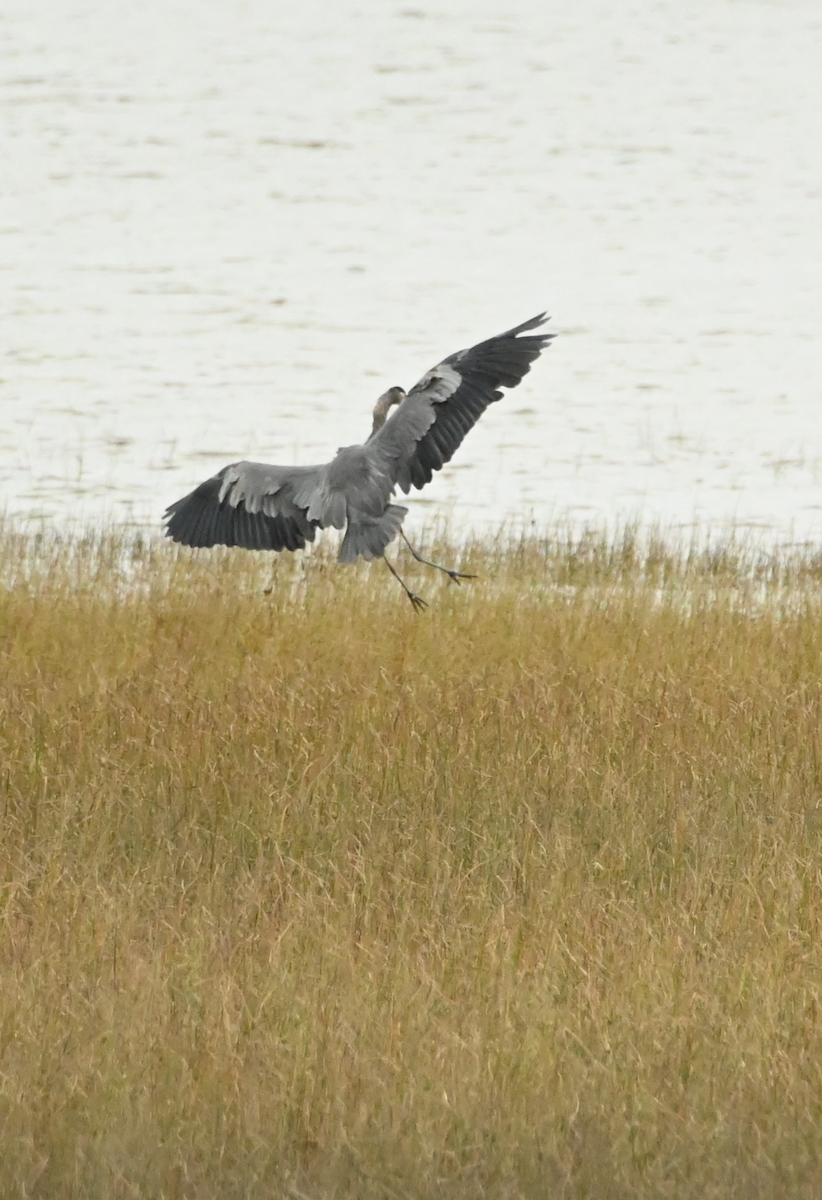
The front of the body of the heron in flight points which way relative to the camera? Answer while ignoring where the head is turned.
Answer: away from the camera
